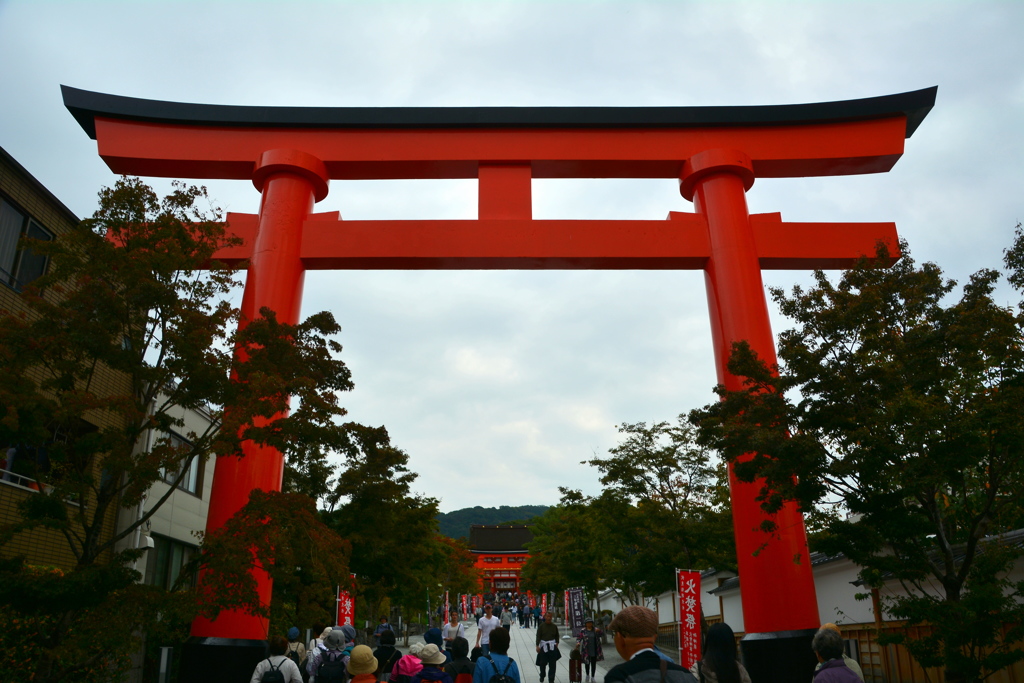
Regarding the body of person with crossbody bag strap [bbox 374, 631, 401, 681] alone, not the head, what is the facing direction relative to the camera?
away from the camera

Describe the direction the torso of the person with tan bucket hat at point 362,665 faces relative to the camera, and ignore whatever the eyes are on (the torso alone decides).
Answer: away from the camera

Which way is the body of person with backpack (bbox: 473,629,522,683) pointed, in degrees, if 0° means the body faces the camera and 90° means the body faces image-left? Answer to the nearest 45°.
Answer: approximately 180°

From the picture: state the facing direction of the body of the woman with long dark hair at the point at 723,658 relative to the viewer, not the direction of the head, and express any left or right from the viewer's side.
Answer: facing away from the viewer

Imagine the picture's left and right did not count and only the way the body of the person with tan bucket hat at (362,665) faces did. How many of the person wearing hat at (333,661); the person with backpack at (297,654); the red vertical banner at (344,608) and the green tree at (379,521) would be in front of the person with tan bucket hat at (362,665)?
4

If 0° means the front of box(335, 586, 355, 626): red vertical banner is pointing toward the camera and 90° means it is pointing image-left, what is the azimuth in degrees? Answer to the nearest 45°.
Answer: approximately 0°

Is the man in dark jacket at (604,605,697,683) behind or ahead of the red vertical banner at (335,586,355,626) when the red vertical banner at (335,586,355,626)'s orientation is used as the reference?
ahead

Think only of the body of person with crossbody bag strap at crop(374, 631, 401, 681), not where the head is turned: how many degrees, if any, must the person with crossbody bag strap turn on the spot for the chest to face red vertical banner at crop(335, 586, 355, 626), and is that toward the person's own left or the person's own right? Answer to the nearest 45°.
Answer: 0° — they already face it

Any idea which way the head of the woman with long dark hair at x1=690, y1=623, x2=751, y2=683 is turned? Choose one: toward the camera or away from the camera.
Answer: away from the camera

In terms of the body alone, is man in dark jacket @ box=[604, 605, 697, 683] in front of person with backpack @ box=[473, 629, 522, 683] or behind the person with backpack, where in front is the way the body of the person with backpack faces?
behind

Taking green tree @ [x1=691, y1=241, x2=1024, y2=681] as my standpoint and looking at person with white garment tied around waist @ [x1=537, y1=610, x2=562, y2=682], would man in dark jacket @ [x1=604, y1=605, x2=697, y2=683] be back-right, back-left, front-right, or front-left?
back-left

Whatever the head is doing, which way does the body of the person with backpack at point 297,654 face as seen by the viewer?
away from the camera

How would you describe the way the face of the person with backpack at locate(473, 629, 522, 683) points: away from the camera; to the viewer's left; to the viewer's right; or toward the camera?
away from the camera

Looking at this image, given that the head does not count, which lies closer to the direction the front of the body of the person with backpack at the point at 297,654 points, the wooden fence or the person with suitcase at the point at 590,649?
the person with suitcase

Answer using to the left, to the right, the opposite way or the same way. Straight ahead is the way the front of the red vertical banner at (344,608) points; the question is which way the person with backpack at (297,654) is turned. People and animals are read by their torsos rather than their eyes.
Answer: the opposite way

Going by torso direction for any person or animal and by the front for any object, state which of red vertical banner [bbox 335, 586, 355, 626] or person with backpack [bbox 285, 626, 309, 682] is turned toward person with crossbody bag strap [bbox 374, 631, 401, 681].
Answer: the red vertical banner

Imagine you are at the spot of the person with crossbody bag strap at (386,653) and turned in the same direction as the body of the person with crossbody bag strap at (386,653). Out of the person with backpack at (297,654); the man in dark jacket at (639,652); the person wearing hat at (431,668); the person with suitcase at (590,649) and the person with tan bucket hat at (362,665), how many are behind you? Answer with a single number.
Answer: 3

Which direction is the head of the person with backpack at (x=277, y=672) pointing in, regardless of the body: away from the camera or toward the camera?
away from the camera
